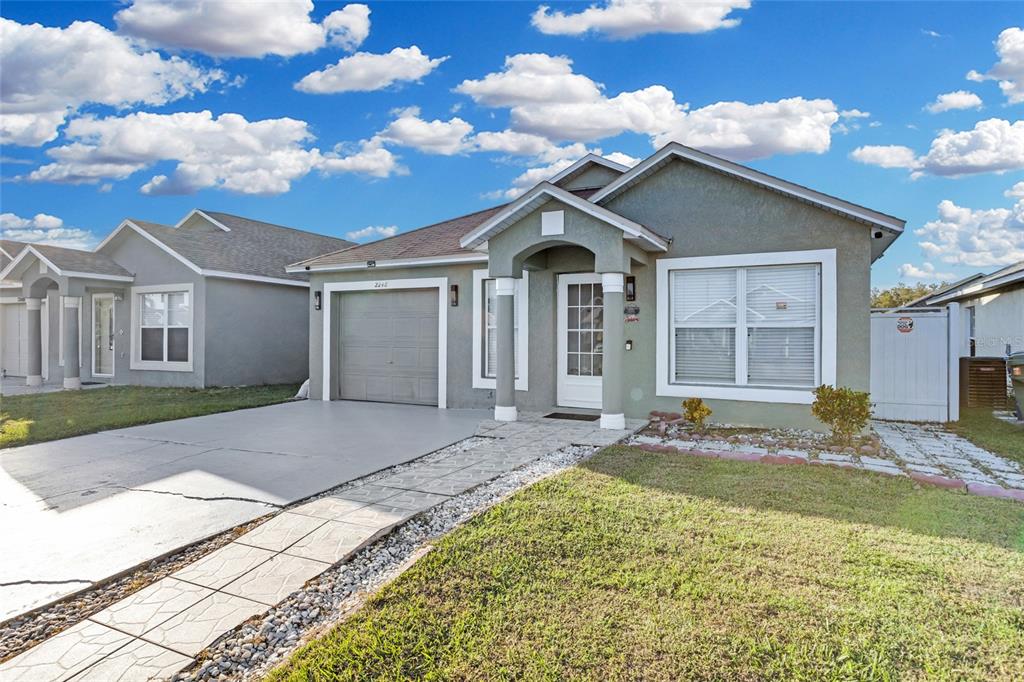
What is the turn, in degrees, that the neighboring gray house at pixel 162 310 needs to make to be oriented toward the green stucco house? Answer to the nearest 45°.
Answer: approximately 90° to its left

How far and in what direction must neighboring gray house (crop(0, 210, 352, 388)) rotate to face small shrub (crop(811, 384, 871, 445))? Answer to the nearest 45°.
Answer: approximately 90° to its left

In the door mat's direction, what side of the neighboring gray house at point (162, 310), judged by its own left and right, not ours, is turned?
left

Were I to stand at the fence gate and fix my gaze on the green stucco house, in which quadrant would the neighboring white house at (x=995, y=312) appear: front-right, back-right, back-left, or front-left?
back-right

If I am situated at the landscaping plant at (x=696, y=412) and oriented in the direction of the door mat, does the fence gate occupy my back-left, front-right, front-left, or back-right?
back-right

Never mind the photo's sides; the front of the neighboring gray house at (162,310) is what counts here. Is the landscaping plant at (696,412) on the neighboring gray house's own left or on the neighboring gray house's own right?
on the neighboring gray house's own left

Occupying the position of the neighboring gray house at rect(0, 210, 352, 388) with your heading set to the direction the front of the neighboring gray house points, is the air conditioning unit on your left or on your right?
on your left

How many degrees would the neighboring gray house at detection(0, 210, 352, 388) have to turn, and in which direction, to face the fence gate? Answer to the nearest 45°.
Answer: approximately 90° to its left

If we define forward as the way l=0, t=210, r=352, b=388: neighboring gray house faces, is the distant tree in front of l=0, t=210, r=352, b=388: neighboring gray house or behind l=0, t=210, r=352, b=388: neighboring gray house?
behind

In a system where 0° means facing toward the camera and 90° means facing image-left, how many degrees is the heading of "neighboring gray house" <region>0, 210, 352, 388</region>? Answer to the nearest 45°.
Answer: approximately 45°
